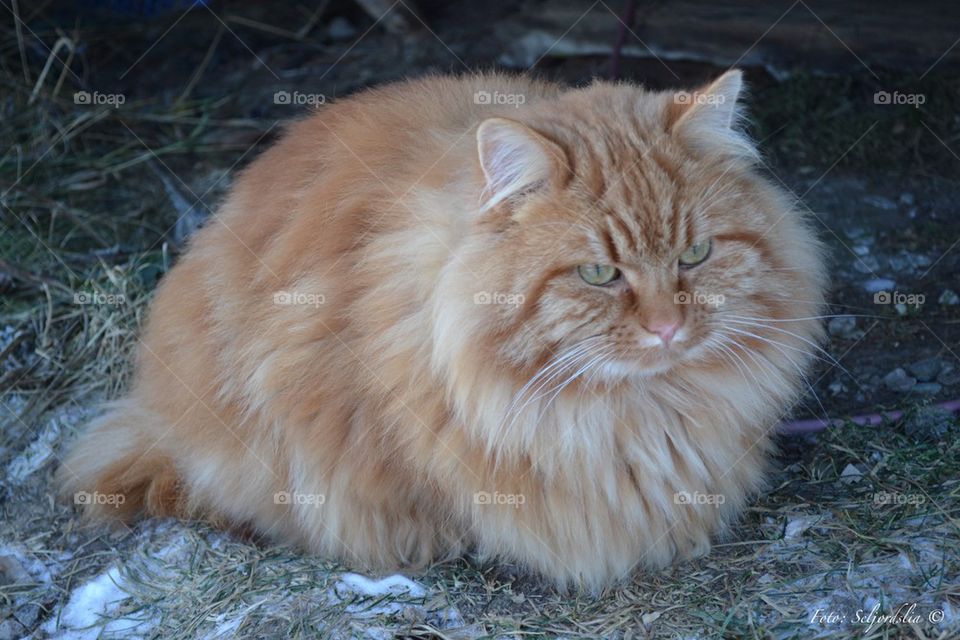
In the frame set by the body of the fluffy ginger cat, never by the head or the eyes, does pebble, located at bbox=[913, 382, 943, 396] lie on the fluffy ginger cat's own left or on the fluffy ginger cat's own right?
on the fluffy ginger cat's own left

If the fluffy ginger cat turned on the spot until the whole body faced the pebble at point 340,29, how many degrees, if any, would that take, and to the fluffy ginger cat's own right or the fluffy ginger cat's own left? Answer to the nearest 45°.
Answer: approximately 135° to the fluffy ginger cat's own left

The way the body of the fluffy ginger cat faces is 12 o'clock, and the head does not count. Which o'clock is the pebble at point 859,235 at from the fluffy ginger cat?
The pebble is roughly at 9 o'clock from the fluffy ginger cat.

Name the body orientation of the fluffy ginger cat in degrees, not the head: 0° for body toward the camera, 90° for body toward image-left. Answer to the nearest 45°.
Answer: approximately 315°

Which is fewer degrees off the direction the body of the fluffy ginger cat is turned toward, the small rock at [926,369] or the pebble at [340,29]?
the small rock

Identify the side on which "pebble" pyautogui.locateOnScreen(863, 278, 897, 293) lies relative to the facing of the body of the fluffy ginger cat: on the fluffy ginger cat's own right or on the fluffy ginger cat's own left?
on the fluffy ginger cat's own left

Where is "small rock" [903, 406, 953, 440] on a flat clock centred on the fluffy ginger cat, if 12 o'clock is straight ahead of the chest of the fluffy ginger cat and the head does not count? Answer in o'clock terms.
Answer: The small rock is roughly at 10 o'clock from the fluffy ginger cat.

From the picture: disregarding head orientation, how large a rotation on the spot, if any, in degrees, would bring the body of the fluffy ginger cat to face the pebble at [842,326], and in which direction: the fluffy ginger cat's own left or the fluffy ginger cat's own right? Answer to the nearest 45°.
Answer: approximately 90° to the fluffy ginger cat's own left

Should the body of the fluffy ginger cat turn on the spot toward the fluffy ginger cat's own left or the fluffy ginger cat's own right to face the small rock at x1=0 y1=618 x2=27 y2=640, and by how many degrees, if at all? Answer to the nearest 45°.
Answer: approximately 135° to the fluffy ginger cat's own right
